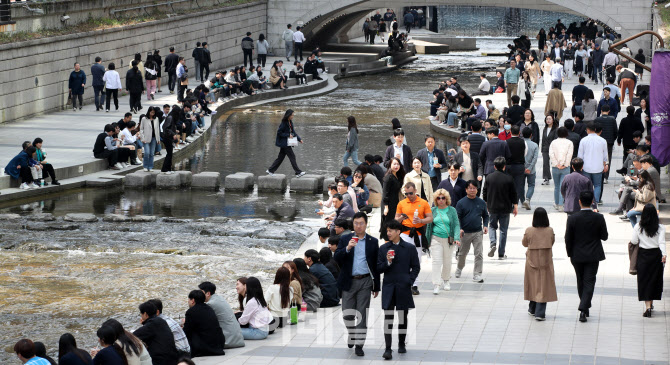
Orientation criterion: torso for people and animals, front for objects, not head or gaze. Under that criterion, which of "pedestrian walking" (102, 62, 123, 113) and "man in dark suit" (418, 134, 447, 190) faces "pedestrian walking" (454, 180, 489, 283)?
the man in dark suit

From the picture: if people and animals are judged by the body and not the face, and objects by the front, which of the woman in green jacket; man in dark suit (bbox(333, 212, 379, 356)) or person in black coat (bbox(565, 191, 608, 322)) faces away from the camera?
the person in black coat

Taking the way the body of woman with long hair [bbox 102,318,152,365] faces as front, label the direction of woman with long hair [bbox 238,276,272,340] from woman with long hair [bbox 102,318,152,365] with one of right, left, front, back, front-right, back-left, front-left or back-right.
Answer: right

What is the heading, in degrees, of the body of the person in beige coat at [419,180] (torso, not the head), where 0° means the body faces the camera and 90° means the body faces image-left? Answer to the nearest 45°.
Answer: approximately 0°

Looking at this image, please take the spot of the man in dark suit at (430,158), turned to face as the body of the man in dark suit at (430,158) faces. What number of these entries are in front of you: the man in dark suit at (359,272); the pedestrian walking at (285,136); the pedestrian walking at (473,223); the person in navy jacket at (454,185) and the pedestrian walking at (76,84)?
3

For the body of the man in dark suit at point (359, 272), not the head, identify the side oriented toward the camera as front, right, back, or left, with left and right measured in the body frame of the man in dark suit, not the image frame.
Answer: front

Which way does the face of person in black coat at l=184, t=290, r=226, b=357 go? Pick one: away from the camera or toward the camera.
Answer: away from the camera

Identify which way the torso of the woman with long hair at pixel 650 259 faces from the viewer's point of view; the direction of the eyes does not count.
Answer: away from the camera

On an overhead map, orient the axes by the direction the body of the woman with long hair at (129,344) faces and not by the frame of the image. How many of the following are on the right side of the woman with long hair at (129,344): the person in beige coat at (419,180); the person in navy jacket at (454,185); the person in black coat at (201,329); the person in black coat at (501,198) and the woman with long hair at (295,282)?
5

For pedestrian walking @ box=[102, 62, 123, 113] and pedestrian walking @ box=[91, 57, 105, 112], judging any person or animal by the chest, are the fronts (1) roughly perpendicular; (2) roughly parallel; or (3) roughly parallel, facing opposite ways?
roughly parallel

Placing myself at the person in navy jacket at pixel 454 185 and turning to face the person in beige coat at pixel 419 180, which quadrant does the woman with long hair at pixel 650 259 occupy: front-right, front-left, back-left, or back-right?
back-left

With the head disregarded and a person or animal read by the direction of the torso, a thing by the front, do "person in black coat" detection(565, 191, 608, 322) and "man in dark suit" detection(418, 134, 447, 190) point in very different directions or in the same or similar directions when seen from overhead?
very different directions

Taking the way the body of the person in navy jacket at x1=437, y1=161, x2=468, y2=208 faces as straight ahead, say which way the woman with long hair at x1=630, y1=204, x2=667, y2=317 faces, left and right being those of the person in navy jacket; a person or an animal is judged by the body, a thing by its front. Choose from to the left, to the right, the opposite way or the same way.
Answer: the opposite way

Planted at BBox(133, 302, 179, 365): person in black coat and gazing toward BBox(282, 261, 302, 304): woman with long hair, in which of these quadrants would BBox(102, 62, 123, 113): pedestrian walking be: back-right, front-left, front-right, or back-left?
front-left

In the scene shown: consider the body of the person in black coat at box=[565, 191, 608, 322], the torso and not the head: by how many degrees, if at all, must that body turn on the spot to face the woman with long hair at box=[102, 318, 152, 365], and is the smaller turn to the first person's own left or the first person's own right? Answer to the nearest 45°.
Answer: approximately 135° to the first person's own left

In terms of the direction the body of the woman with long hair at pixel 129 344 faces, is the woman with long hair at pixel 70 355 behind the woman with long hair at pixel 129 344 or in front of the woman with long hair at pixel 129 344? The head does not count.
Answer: in front

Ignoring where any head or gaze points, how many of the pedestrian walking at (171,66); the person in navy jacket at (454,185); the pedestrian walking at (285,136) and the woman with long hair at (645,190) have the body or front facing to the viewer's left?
1

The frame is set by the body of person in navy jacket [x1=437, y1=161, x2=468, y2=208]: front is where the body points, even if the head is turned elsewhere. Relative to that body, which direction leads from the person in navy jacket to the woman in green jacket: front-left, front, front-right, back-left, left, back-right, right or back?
front

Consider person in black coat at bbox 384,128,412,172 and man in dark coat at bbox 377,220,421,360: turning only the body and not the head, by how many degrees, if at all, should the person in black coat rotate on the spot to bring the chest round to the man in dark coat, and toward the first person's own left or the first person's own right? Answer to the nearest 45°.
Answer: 0° — they already face them
